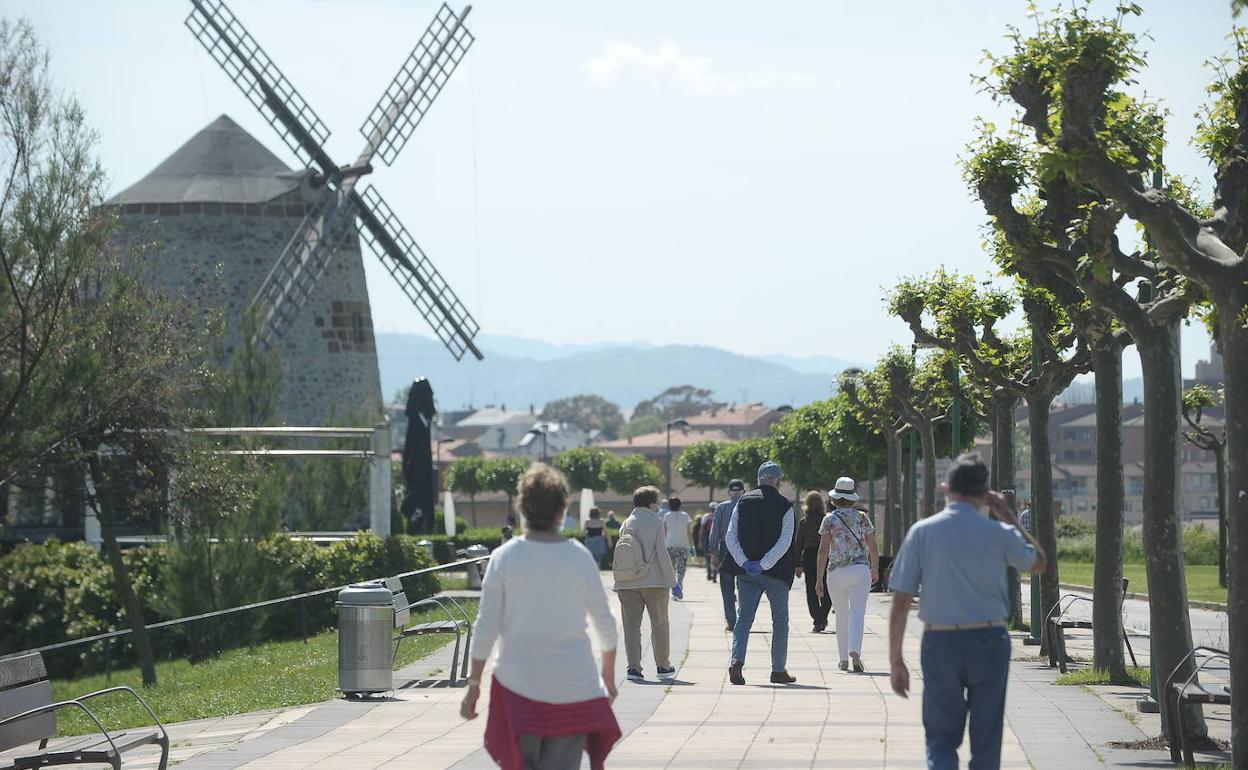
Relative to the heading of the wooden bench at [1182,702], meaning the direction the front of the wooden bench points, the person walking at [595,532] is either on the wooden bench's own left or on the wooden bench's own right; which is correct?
on the wooden bench's own right

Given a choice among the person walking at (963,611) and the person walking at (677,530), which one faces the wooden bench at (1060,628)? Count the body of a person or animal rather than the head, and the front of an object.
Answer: the person walking at (963,611)

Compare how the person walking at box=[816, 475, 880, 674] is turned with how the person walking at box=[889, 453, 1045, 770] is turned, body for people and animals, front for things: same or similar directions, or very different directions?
same or similar directions

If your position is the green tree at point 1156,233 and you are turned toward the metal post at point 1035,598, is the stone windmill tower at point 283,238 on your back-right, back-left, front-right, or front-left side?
front-left

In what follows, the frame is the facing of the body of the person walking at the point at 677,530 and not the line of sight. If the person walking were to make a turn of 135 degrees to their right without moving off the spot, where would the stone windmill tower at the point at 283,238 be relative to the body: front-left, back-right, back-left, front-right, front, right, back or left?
back

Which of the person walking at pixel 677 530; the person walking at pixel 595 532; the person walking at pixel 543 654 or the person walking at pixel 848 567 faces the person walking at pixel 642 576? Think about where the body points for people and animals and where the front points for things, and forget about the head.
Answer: the person walking at pixel 543 654

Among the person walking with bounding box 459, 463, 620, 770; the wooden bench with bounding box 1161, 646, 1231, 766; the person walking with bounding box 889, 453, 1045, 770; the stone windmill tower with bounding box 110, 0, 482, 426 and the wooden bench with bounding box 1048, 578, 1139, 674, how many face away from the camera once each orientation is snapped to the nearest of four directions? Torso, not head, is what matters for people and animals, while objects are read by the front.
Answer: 2

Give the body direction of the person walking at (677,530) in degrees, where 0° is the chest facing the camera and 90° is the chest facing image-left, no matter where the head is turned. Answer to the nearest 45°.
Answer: approximately 180°

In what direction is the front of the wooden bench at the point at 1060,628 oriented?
to the viewer's left

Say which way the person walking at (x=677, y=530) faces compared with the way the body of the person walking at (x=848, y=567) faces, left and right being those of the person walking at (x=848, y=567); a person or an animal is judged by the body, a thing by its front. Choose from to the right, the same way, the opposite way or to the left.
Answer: the same way

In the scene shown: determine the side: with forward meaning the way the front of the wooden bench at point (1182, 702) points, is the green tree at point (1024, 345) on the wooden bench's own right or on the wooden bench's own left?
on the wooden bench's own right

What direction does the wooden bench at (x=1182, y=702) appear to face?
to the viewer's left

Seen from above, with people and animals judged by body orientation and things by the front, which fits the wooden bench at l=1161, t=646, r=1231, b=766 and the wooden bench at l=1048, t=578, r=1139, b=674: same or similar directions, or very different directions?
same or similar directions

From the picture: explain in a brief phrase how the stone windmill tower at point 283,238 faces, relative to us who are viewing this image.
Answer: facing the viewer and to the right of the viewer

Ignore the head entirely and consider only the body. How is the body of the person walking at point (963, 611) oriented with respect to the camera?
away from the camera

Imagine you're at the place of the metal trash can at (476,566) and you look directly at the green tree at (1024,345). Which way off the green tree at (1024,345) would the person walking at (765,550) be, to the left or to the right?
right
